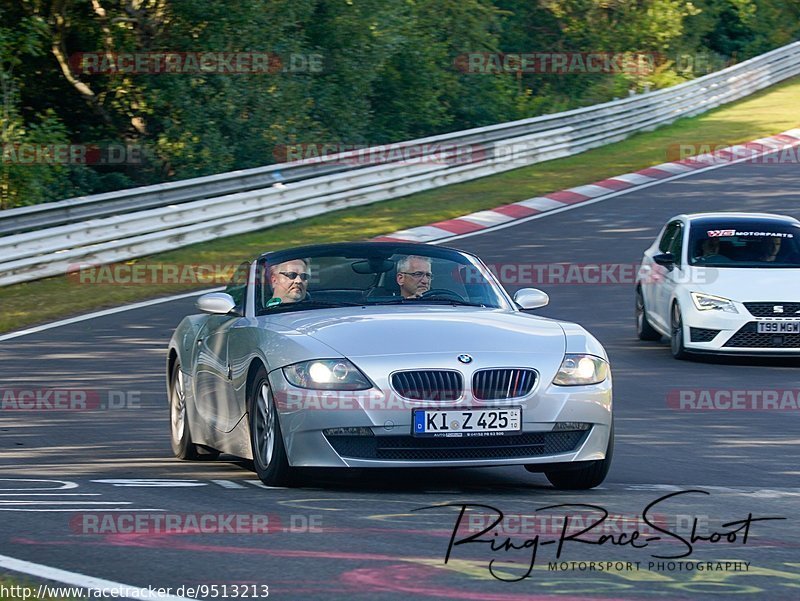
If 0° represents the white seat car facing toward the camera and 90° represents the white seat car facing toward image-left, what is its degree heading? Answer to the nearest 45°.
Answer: approximately 315°

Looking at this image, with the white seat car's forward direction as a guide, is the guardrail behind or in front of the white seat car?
behind

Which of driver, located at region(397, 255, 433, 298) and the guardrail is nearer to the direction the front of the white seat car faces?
the driver

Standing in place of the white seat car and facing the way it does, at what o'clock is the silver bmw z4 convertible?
The silver bmw z4 convertible is roughly at 2 o'clock from the white seat car.

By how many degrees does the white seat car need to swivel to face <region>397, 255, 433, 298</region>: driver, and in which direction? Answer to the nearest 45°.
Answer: approximately 45° to its right

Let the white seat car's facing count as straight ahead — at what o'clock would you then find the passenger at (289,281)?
The passenger is roughly at 2 o'clock from the white seat car.

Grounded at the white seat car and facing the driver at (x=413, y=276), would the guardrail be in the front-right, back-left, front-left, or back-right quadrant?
back-right
